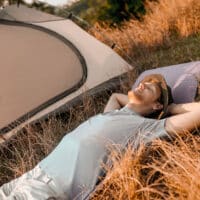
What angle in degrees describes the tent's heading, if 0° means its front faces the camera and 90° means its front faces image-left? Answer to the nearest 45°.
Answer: approximately 315°
